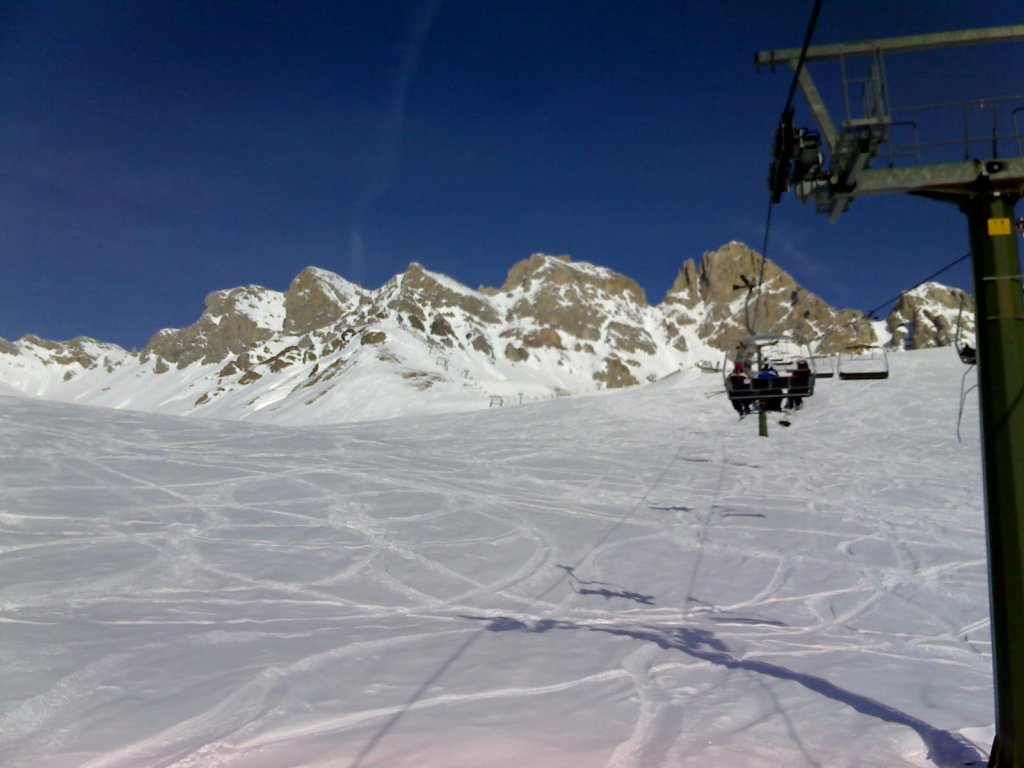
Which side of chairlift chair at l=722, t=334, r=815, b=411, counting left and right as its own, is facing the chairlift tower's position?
back

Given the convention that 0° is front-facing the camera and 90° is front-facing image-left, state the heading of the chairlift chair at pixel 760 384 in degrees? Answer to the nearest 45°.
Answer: approximately 180°
